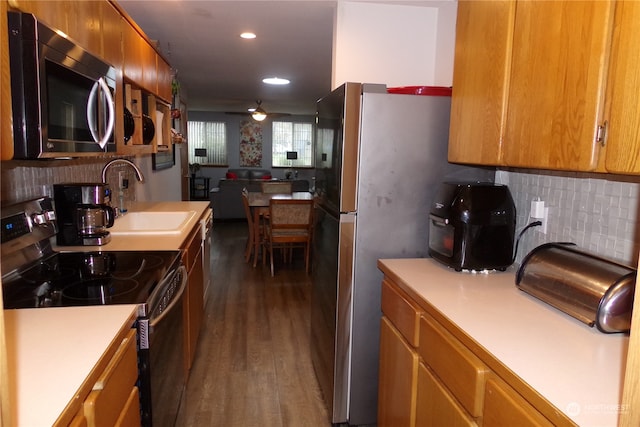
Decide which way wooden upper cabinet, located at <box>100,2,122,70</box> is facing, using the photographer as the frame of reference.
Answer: facing to the right of the viewer

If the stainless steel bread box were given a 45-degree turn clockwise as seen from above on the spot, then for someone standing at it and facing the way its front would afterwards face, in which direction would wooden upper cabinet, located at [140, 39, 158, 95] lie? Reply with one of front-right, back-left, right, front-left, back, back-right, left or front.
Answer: front

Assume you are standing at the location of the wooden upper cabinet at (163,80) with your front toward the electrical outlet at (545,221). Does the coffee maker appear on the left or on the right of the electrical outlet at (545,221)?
right

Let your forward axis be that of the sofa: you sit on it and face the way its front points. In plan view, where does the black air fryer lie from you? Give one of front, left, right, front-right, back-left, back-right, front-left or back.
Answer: front

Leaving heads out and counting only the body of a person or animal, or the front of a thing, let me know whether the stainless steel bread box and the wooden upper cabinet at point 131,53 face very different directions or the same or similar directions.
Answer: very different directions

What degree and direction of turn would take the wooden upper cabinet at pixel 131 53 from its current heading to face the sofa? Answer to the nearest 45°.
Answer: approximately 90° to its left

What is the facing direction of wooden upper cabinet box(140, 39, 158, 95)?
to the viewer's right

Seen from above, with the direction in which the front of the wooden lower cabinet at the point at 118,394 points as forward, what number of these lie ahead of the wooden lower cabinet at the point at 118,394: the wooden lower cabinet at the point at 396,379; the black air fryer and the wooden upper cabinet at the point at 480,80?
3

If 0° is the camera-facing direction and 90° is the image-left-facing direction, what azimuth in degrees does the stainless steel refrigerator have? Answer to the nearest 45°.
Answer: approximately 90°

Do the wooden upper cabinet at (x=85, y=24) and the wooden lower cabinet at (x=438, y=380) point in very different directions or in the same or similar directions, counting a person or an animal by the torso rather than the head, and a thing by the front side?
very different directions

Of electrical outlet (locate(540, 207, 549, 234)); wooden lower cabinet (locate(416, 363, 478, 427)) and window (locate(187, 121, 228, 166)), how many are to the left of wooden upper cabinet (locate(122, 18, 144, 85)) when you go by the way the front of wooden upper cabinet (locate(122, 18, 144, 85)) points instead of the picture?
1

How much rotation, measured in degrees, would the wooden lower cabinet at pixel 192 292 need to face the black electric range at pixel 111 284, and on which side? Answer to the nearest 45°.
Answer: approximately 90° to its right

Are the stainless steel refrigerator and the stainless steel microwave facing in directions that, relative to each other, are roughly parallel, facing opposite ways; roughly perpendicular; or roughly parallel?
roughly parallel, facing opposite ways

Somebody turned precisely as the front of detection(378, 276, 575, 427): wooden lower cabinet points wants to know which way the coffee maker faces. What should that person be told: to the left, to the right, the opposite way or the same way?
the opposite way

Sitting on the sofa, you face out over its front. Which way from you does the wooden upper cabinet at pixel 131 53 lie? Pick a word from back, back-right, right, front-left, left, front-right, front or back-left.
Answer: front

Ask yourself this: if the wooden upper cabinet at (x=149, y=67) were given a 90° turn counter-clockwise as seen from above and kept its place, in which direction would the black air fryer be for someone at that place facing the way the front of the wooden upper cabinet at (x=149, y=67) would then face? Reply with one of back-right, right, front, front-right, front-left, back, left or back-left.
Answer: back-right

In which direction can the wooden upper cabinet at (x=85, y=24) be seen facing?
to the viewer's right

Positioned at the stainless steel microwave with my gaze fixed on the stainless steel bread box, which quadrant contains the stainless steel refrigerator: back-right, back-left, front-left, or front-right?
front-left

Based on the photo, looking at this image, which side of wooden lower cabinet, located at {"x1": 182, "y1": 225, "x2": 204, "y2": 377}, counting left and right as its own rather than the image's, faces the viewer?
right

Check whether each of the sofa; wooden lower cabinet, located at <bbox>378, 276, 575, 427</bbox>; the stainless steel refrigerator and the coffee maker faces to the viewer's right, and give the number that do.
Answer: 1

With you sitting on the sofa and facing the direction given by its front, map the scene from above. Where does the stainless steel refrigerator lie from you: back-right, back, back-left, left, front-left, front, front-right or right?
front
